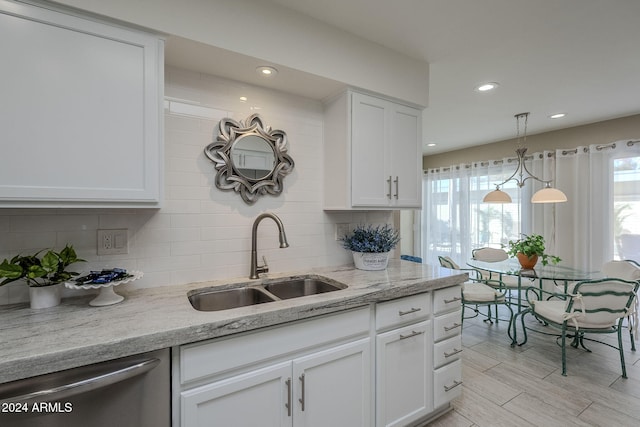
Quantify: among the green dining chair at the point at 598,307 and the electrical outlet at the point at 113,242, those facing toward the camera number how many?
1

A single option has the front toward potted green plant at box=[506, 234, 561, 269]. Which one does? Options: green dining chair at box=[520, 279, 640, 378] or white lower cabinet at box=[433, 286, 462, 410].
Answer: the green dining chair

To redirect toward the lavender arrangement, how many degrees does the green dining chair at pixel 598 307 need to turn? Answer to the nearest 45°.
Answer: approximately 90° to its left

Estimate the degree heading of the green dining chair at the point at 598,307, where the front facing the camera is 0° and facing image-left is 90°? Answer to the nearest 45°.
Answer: approximately 135°

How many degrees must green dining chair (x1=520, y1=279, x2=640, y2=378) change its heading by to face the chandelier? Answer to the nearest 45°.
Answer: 0° — it already faces it

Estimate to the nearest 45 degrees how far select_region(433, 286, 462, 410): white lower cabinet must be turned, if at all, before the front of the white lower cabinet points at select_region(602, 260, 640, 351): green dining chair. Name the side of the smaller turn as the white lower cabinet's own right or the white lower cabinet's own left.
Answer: approximately 90° to the white lower cabinet's own left

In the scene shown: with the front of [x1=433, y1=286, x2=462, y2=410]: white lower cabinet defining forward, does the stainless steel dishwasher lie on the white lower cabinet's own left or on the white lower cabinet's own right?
on the white lower cabinet's own right

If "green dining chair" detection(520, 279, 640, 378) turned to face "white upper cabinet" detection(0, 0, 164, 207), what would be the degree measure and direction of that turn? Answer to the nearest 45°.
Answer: approximately 90° to its left
